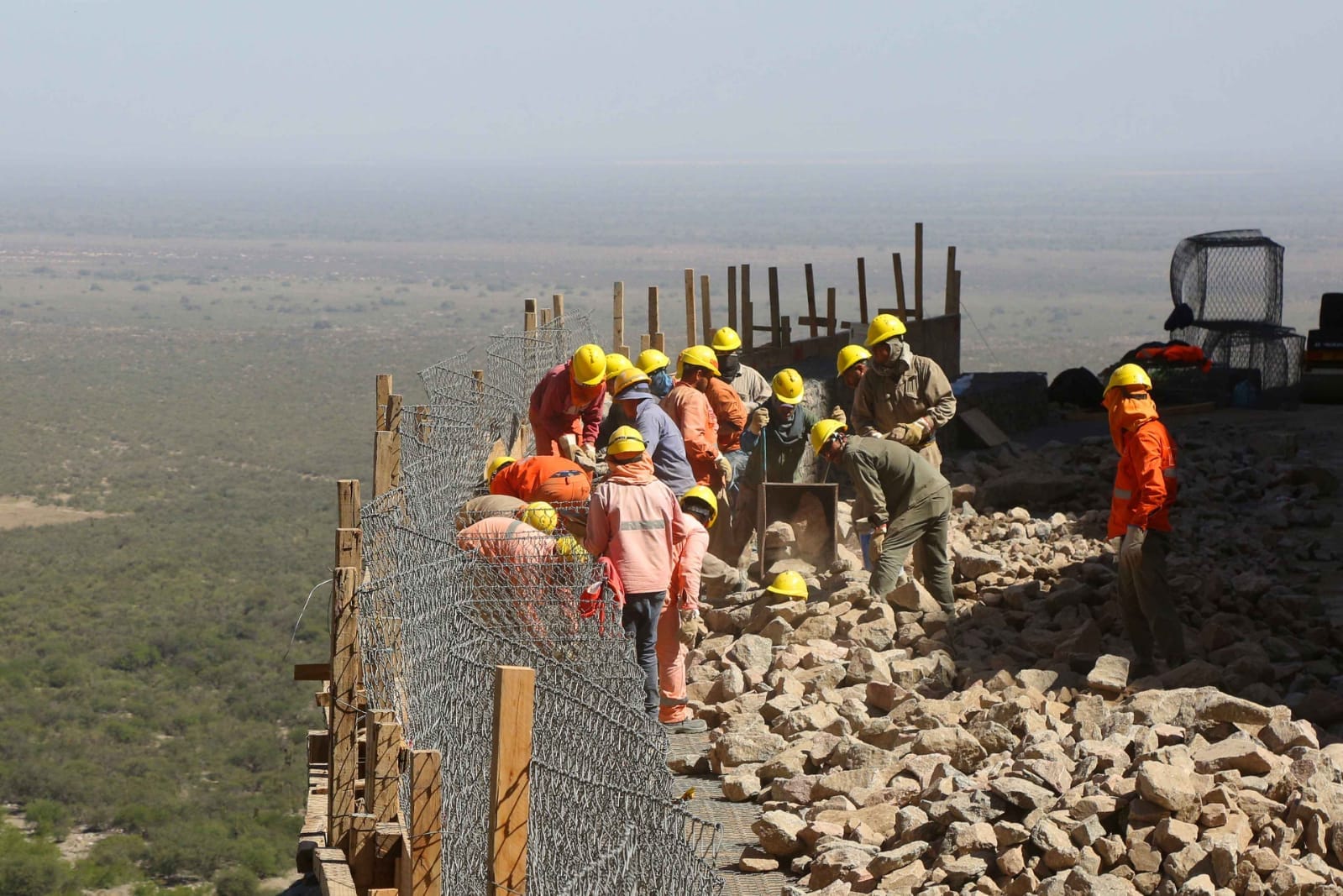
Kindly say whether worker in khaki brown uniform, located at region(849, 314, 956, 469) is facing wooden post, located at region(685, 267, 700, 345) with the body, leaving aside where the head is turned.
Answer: no

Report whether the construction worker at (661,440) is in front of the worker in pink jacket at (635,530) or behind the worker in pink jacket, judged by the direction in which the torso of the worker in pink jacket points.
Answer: in front

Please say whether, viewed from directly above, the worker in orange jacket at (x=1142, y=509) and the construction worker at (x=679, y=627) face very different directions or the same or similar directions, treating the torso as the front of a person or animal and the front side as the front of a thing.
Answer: very different directions

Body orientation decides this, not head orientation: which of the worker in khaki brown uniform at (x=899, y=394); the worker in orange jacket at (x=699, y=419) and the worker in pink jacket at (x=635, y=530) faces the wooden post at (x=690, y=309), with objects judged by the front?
the worker in pink jacket

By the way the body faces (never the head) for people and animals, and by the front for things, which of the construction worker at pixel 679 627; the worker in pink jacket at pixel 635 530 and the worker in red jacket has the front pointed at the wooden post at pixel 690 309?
the worker in pink jacket

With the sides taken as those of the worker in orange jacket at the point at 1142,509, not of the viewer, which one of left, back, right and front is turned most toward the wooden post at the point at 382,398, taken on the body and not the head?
front

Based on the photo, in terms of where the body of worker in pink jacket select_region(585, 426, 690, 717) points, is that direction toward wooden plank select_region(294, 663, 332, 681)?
no

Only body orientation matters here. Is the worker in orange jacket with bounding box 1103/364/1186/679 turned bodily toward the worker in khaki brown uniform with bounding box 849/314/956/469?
no

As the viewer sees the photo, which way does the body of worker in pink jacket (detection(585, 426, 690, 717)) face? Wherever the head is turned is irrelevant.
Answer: away from the camera

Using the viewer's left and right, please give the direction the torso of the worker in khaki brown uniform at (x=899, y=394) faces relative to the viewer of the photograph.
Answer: facing the viewer and to the left of the viewer

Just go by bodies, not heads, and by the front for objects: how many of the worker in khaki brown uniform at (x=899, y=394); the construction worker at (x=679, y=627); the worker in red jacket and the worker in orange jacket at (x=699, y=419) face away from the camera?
0

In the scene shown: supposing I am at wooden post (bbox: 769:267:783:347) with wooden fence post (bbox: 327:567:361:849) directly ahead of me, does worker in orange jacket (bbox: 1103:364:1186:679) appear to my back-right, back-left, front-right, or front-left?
front-left

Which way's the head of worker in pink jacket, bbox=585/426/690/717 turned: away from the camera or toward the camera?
away from the camera
